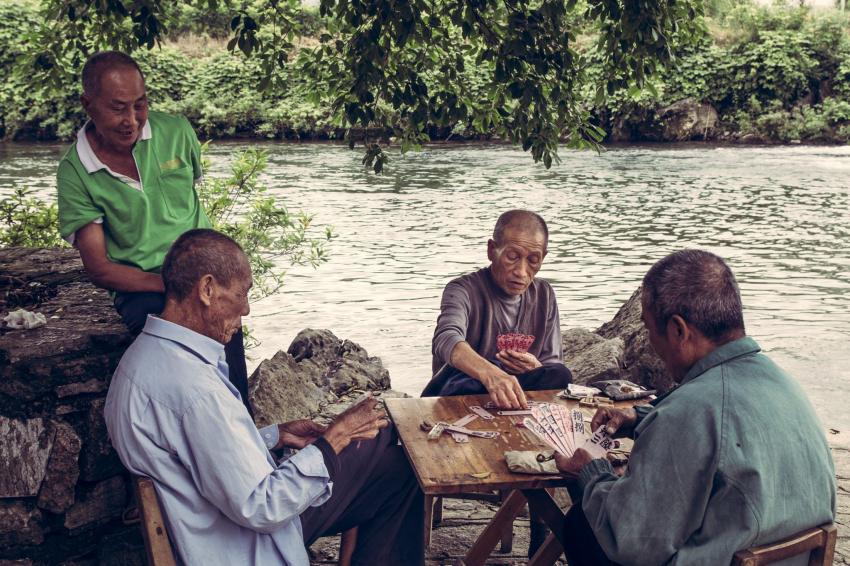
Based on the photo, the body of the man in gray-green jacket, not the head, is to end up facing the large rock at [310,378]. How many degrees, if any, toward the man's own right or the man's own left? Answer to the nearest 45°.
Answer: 0° — they already face it

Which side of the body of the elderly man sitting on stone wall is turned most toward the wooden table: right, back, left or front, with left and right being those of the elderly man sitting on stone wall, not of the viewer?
front

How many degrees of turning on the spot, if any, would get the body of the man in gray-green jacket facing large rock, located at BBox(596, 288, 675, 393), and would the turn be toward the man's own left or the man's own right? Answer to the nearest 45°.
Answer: approximately 45° to the man's own right

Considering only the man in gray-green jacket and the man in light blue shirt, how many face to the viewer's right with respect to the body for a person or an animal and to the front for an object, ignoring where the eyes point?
1

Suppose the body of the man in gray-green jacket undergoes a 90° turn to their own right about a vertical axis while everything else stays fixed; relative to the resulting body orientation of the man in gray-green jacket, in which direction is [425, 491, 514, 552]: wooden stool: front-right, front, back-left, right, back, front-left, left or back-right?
left

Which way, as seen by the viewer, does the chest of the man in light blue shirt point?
to the viewer's right

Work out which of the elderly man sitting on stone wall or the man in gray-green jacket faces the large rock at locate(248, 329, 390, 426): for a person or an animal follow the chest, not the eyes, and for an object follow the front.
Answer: the man in gray-green jacket

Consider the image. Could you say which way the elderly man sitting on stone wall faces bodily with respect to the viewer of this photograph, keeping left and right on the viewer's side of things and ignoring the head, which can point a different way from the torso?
facing the viewer and to the right of the viewer

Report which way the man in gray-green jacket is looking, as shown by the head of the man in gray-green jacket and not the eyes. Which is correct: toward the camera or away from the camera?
away from the camera

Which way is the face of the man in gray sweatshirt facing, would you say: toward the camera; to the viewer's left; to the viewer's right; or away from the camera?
toward the camera

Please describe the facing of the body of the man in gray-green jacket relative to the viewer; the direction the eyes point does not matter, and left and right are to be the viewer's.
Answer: facing away from the viewer and to the left of the viewer

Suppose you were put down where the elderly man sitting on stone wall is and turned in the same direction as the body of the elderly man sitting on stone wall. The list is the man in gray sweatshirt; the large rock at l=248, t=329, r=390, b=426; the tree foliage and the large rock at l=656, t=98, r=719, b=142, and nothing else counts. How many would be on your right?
0

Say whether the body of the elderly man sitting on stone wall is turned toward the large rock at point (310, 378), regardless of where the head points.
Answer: no

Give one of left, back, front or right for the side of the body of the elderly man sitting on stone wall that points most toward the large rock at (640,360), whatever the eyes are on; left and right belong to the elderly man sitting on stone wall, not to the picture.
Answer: left

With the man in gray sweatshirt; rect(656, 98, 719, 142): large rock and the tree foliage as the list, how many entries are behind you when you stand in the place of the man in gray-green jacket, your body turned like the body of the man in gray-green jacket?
0

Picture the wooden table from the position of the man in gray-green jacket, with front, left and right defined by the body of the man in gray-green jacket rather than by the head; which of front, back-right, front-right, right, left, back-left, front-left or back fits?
front
